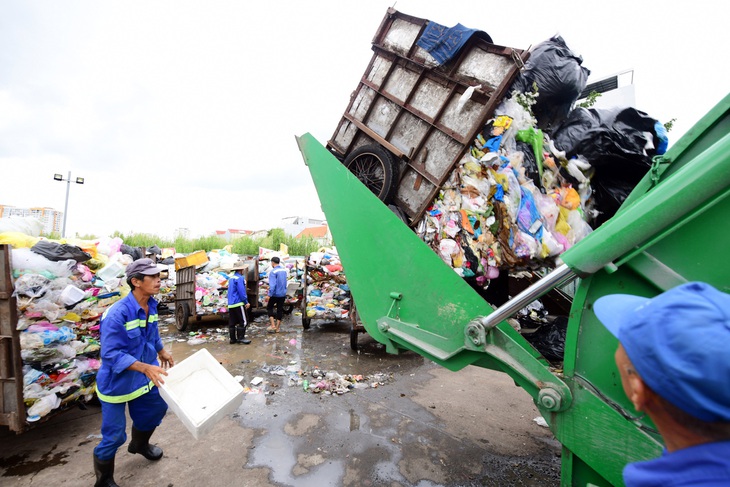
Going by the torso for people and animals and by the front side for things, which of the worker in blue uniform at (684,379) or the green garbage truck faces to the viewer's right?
the green garbage truck

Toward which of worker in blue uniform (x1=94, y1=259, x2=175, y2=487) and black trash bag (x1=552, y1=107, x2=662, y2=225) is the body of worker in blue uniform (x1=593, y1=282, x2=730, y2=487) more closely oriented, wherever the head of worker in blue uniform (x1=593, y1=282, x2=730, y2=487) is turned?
the black trash bag

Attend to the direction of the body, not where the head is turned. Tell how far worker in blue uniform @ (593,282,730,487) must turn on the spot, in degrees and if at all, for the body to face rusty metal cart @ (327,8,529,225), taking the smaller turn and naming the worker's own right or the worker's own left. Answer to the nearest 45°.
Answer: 0° — they already face it

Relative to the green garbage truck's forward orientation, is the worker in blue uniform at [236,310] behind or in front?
behind

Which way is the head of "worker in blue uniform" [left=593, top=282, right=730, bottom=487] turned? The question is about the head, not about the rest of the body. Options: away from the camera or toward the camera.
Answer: away from the camera

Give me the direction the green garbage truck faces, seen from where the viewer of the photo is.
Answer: facing to the right of the viewer

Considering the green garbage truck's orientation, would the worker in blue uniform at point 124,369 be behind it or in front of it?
behind

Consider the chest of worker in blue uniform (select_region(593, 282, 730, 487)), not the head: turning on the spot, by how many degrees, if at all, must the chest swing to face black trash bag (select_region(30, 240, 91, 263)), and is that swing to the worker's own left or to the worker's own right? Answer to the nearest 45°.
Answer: approximately 45° to the worker's own left

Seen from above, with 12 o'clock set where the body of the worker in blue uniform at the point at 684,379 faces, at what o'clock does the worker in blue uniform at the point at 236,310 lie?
the worker in blue uniform at the point at 236,310 is roughly at 11 o'clock from the worker in blue uniform at the point at 684,379.

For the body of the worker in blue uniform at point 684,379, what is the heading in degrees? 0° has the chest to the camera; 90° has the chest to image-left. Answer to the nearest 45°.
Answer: approximately 135°

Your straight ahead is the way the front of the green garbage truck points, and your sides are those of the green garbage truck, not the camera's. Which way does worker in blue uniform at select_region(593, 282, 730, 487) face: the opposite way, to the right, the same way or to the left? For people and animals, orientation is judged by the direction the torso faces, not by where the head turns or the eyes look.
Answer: to the left

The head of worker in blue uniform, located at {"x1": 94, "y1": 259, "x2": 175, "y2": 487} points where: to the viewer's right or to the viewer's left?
to the viewer's right

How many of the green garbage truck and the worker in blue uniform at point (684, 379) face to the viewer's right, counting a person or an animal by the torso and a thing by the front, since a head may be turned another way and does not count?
1
